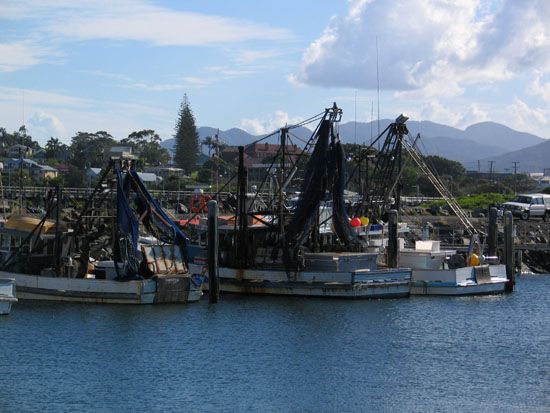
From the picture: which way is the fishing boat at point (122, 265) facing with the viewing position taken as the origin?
facing away from the viewer and to the left of the viewer

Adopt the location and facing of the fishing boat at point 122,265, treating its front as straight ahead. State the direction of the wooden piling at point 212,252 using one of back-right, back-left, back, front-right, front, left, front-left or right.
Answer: back-right
